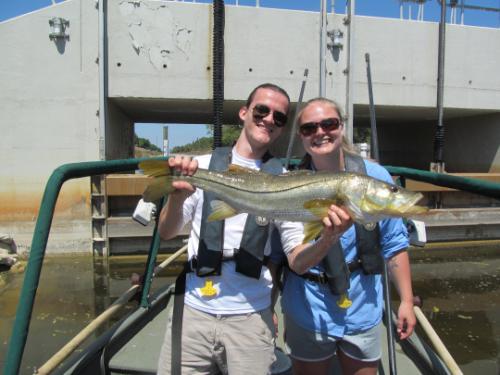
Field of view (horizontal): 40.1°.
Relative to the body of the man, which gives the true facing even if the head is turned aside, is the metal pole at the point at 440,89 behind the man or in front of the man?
behind

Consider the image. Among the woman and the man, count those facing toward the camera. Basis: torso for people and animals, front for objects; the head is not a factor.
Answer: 2

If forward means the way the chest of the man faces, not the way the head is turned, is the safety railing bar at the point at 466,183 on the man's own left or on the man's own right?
on the man's own left

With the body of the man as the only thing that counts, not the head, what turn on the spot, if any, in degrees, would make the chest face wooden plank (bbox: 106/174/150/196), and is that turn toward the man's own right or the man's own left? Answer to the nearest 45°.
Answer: approximately 180°

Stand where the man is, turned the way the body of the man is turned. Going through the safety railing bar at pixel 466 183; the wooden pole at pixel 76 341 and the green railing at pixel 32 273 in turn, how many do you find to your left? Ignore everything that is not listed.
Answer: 1

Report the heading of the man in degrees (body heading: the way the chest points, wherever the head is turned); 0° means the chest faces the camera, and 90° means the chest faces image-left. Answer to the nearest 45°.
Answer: approximately 0°

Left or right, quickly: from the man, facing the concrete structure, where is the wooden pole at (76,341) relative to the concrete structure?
left

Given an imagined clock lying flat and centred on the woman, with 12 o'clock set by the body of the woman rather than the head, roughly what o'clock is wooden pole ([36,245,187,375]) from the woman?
The wooden pole is roughly at 3 o'clock from the woman.

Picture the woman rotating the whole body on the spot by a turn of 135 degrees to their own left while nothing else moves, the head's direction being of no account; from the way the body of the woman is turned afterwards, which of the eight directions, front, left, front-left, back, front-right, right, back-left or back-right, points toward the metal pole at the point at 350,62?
front-left

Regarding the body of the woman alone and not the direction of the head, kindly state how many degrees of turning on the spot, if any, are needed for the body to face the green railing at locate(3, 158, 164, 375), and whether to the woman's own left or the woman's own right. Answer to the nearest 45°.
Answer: approximately 45° to the woman's own right

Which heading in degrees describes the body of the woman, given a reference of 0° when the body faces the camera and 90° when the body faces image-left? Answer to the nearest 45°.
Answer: approximately 0°

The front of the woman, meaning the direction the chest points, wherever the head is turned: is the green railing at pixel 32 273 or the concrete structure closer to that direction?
the green railing
